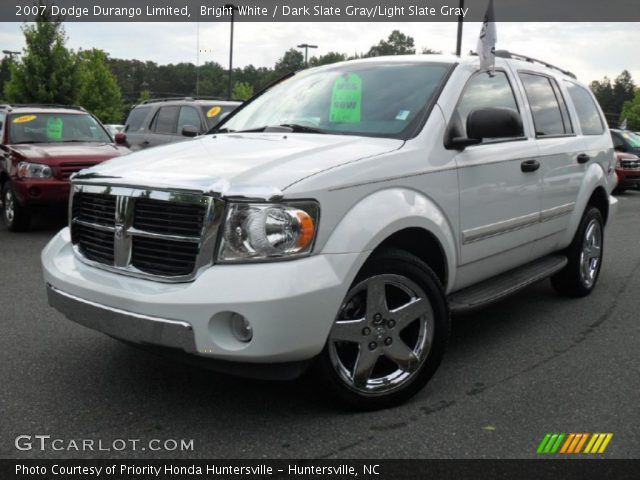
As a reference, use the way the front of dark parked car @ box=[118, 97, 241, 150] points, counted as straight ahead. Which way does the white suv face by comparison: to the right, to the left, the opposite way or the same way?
to the right

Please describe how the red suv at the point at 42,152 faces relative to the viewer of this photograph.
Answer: facing the viewer and to the right of the viewer

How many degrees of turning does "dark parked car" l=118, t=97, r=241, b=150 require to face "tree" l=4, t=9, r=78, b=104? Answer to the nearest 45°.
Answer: approximately 135° to its left

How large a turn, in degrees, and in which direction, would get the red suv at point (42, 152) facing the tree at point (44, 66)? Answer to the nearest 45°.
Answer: approximately 135° to its left

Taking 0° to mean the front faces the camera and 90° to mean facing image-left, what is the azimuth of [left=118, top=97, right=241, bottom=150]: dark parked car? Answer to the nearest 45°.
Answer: approximately 315°

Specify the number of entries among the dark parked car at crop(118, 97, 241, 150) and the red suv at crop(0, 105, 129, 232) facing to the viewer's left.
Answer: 0

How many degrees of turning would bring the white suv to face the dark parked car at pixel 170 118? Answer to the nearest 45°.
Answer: approximately 135° to its right

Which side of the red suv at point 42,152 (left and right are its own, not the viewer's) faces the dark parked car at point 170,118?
left

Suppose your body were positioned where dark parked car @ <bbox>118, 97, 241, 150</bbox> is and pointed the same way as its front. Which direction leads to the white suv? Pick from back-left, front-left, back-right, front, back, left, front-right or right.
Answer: front-right

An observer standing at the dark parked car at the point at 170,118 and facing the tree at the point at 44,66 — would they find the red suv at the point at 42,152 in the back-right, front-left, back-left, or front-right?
back-left

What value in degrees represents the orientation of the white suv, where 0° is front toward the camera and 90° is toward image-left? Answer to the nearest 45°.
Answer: approximately 45°

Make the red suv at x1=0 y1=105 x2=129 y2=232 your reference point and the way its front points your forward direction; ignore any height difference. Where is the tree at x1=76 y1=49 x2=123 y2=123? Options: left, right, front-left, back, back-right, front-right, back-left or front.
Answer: back-left
